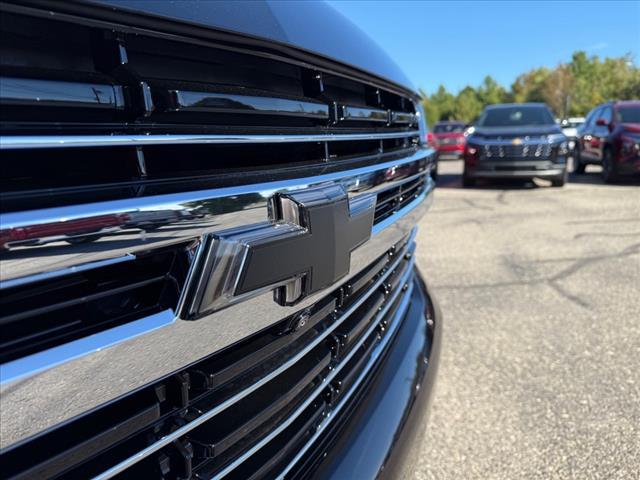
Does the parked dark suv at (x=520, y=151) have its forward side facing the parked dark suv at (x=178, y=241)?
yes

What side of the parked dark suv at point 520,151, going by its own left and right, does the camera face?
front

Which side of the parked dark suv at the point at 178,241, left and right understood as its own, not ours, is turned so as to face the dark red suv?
left

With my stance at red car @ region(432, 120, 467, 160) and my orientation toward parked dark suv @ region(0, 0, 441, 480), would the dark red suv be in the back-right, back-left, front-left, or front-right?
front-left

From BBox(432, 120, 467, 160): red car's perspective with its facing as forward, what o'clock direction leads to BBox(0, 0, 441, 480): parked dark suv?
The parked dark suv is roughly at 12 o'clock from the red car.

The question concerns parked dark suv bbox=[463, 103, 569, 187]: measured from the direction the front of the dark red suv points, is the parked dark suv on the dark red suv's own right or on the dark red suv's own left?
on the dark red suv's own right

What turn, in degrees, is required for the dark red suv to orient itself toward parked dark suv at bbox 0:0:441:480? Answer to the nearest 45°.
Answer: approximately 45° to its right

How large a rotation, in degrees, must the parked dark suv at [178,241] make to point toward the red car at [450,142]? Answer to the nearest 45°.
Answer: approximately 90° to its left

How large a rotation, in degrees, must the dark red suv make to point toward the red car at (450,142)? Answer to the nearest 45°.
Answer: approximately 180°

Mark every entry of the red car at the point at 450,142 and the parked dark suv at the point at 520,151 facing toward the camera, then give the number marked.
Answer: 2
